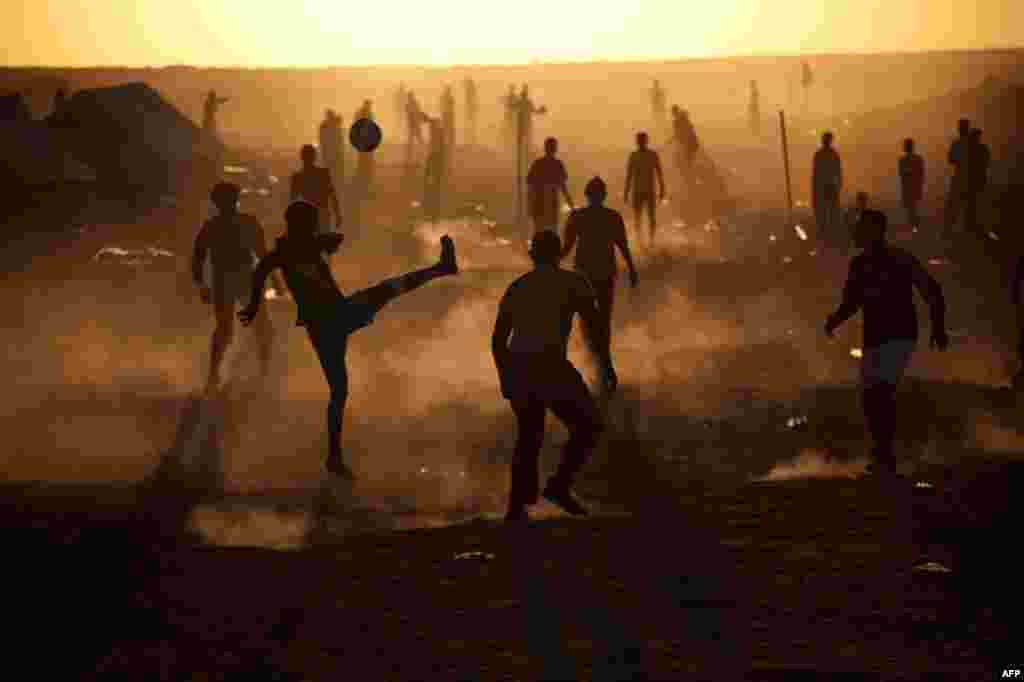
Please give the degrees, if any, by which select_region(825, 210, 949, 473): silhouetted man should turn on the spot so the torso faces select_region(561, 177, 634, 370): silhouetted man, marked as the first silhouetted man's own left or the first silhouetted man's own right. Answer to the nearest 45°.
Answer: approximately 90° to the first silhouetted man's own right

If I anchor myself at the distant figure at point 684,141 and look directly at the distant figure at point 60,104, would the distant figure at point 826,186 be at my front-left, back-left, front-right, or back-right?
back-left

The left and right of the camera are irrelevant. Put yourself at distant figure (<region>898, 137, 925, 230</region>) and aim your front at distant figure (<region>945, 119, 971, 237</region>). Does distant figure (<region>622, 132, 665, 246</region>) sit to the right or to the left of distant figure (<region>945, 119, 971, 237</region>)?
right

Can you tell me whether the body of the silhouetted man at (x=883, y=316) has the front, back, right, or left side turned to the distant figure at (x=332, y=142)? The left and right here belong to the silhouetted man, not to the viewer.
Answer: right

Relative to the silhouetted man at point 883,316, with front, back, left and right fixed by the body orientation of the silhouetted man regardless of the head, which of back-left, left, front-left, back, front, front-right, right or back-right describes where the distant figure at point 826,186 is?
back-right

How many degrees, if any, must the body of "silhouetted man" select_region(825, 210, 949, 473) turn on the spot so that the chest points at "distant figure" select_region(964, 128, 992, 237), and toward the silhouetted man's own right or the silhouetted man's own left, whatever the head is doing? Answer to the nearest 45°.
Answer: approximately 135° to the silhouetted man's own right

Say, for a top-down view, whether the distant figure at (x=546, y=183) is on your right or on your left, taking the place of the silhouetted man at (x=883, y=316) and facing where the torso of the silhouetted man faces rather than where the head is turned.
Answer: on your right

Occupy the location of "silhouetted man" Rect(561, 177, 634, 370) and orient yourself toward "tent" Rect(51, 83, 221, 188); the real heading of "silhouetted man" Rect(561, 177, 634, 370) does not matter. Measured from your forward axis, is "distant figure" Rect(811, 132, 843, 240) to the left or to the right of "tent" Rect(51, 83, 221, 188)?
right

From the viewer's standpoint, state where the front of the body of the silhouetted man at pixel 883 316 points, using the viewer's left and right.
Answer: facing the viewer and to the left of the viewer

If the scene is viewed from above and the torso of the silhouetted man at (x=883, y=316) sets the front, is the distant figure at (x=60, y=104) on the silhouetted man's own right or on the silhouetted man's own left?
on the silhouetted man's own right

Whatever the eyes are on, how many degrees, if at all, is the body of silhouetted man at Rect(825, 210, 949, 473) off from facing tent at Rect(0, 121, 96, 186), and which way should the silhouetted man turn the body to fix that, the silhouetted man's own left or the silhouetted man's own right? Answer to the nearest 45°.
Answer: approximately 90° to the silhouetted man's own right
